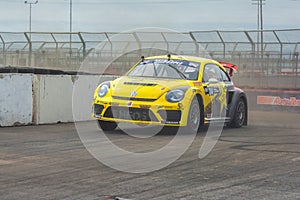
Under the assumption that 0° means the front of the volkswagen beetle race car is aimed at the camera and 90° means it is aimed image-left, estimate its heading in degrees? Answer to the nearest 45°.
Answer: approximately 45°

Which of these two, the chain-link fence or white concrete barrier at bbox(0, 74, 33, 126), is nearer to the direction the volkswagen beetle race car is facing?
the white concrete barrier

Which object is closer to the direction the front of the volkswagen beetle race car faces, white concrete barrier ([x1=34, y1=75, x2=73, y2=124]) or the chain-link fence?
the white concrete barrier

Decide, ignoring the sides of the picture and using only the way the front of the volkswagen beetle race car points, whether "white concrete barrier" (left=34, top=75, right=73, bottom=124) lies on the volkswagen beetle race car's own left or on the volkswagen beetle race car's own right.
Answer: on the volkswagen beetle race car's own right

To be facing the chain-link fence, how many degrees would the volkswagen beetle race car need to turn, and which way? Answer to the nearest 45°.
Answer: approximately 135° to its right

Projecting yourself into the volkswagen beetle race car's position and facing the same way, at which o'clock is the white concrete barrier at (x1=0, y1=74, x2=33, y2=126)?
The white concrete barrier is roughly at 2 o'clock from the volkswagen beetle race car.
